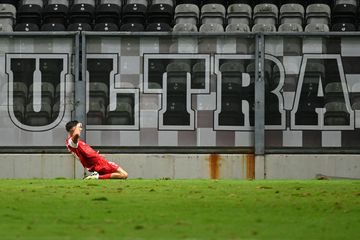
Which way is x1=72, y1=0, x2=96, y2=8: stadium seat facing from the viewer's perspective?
toward the camera

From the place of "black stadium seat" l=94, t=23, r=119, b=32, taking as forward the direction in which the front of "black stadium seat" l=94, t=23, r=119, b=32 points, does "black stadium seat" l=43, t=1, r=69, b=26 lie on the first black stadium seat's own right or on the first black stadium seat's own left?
on the first black stadium seat's own right

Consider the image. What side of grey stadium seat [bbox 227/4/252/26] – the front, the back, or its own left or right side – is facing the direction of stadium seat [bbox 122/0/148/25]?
right

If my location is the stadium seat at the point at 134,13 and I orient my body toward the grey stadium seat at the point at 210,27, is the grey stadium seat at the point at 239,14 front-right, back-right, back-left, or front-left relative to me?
front-left

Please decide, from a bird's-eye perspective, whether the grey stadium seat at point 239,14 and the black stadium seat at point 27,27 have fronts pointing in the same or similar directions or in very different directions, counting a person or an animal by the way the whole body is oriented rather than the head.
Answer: same or similar directions

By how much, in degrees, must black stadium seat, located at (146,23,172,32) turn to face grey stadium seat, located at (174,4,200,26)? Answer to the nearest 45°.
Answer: approximately 135° to its left

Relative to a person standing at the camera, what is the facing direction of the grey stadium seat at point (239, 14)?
facing the viewer

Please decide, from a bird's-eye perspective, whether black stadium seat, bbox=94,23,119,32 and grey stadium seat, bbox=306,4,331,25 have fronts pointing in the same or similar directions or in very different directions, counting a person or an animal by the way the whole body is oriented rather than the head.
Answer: same or similar directions

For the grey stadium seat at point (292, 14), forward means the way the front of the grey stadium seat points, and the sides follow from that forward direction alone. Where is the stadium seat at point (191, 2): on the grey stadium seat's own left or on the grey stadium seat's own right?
on the grey stadium seat's own right

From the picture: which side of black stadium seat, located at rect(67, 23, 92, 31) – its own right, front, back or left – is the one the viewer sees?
front

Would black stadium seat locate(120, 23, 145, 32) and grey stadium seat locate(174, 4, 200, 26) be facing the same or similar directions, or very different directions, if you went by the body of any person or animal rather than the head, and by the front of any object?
same or similar directions

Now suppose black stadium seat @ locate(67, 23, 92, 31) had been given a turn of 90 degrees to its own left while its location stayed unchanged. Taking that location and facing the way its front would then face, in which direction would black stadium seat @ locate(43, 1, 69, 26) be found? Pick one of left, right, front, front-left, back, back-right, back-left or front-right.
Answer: back-left

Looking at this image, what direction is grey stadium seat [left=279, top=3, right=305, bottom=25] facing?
toward the camera

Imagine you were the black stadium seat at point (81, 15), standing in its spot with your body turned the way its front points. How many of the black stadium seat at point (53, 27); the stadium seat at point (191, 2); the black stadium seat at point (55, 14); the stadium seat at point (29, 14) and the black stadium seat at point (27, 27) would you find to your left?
1
